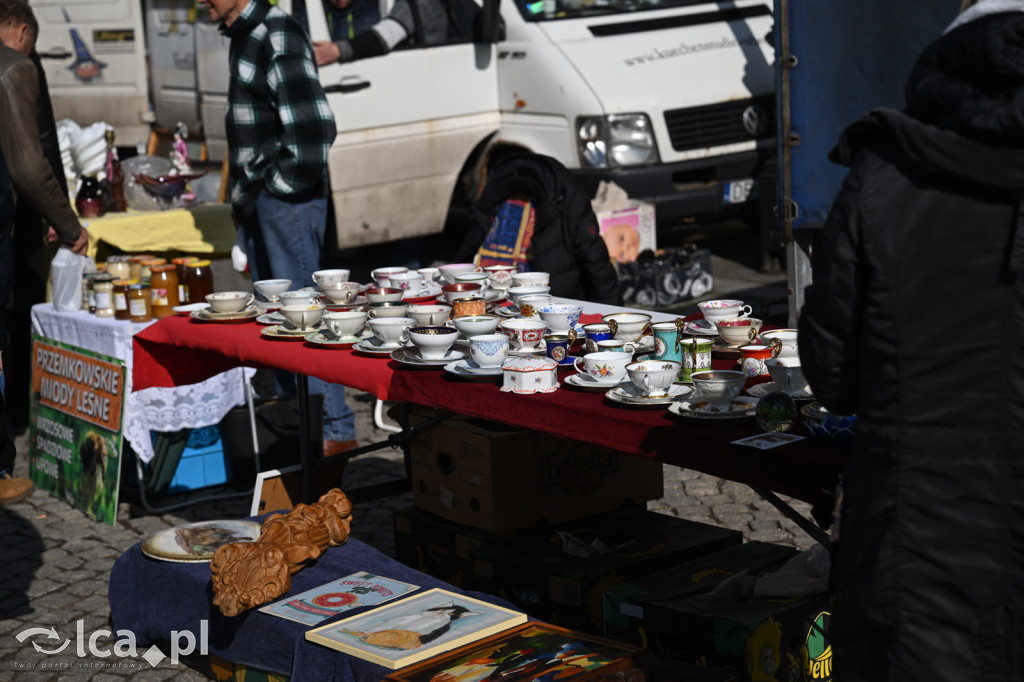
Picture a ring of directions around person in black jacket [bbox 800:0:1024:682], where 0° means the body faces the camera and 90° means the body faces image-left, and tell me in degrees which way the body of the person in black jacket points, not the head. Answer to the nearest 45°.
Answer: approximately 180°

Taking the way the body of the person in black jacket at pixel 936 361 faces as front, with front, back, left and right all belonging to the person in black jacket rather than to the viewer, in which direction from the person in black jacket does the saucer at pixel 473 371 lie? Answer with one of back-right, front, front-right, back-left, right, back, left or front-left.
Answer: front-left

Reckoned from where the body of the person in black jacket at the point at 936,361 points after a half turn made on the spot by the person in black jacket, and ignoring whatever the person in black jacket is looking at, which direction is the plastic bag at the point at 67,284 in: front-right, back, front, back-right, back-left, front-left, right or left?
back-right

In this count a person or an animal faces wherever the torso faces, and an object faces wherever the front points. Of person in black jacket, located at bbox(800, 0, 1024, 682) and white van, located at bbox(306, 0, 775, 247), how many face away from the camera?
1

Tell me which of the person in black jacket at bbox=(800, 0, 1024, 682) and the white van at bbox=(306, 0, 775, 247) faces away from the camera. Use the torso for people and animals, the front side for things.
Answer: the person in black jacket

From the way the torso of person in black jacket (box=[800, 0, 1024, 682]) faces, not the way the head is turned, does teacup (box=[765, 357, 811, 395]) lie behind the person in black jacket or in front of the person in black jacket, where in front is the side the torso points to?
in front

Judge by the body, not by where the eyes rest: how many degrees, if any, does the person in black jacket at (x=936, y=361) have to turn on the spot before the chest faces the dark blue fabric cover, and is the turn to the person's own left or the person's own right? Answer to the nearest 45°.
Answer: approximately 45° to the person's own left

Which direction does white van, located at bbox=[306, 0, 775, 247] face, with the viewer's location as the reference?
facing the viewer and to the right of the viewer

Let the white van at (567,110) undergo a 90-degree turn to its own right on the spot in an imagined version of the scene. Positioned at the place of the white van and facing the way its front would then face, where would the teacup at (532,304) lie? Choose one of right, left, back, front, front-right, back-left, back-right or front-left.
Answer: front-left

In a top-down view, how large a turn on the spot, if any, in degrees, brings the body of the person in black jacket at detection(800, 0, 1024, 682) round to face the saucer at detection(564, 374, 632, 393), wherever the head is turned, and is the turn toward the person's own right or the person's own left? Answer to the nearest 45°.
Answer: approximately 45° to the person's own left

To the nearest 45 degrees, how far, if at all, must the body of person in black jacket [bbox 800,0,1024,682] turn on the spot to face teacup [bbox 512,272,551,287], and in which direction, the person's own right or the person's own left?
approximately 45° to the person's own left

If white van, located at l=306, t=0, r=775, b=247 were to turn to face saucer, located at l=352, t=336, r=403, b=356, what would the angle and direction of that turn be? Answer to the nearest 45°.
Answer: approximately 45° to its right

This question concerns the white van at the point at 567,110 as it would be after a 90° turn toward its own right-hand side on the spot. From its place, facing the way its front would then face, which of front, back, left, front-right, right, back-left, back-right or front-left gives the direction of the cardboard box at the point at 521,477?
front-left

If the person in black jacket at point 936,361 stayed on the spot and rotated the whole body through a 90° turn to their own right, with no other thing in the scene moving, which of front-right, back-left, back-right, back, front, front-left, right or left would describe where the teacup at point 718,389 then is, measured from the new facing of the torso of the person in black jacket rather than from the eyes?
back-left

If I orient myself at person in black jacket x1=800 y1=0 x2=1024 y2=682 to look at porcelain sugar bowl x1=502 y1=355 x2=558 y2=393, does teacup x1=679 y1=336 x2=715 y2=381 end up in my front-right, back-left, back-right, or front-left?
front-right

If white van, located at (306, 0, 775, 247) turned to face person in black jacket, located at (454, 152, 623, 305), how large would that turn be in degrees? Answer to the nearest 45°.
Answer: approximately 45° to its right
